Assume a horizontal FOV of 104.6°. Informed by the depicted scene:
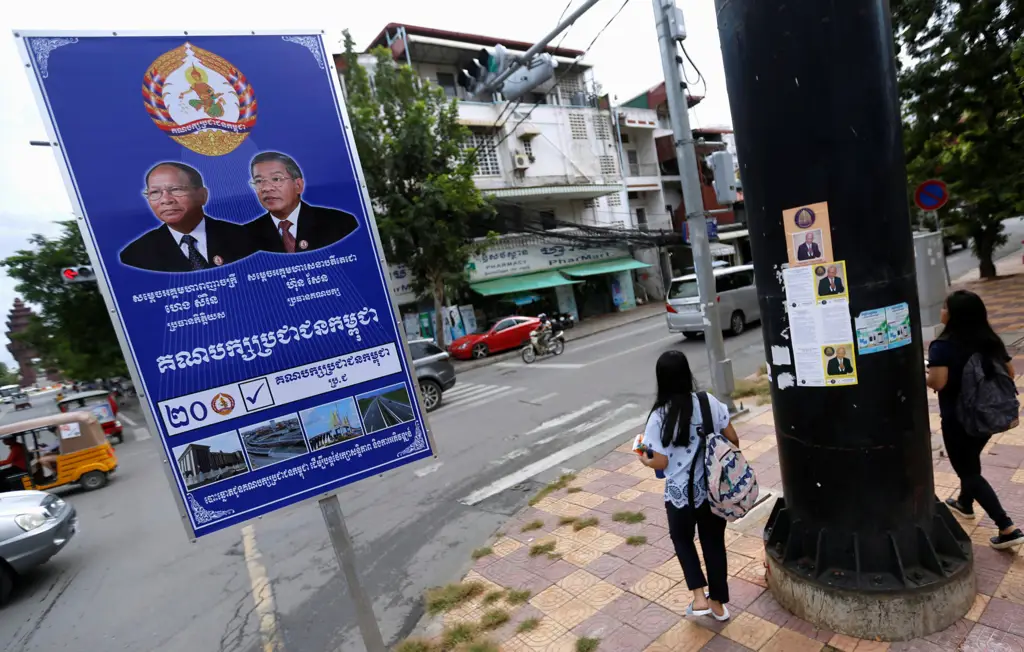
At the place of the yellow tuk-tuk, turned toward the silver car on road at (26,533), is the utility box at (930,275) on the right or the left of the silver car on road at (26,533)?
left

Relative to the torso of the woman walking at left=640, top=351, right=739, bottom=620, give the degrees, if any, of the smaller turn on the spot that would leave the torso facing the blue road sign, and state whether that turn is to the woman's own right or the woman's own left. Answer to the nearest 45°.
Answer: approximately 90° to the woman's own right

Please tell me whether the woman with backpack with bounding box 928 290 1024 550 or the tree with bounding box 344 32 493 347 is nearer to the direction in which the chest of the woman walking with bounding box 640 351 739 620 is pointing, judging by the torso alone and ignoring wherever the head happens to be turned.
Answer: the tree

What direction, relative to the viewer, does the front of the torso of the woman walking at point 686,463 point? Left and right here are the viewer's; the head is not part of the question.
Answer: facing away from the viewer and to the left of the viewer

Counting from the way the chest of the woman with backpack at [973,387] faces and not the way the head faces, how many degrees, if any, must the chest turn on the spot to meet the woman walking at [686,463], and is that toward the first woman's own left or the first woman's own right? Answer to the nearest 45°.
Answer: approximately 90° to the first woman's own left

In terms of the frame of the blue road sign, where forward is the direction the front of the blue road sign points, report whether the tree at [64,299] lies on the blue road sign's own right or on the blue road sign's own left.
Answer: on the blue road sign's own right

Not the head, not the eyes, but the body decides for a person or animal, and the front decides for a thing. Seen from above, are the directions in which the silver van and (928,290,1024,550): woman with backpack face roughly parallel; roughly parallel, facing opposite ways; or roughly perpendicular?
roughly perpendicular
